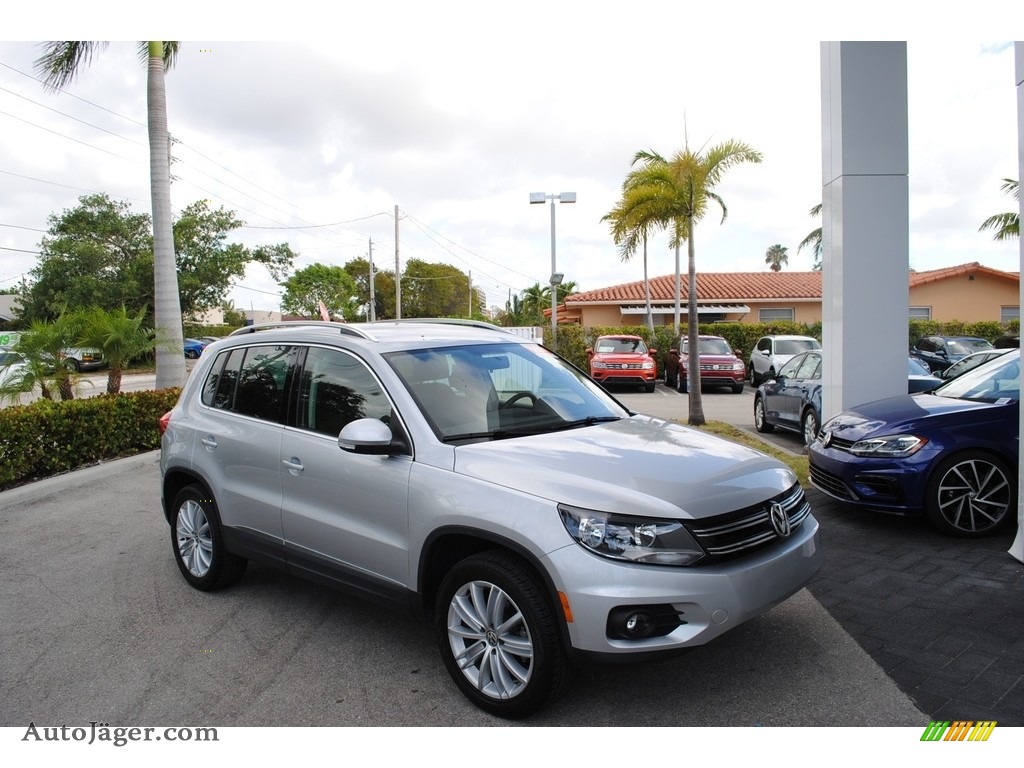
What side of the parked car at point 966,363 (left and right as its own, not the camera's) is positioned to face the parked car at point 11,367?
front

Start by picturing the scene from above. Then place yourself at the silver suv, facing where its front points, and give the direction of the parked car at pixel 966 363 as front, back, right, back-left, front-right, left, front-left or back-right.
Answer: left

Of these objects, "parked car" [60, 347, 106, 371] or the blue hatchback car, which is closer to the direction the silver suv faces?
the blue hatchback car

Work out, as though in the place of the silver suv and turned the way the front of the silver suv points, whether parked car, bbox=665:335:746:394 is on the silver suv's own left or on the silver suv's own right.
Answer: on the silver suv's own left

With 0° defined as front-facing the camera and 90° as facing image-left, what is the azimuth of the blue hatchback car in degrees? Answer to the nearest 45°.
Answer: approximately 45°

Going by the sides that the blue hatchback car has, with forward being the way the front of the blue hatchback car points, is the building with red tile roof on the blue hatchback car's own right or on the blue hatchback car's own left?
on the blue hatchback car's own right

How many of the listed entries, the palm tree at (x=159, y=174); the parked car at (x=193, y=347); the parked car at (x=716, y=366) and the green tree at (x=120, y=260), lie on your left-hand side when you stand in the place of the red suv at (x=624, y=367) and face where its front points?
1

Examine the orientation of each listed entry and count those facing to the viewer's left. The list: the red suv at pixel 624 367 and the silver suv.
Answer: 0

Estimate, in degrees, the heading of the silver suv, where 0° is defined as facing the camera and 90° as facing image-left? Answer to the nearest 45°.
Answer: approximately 315°

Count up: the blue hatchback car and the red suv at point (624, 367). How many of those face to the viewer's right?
0
